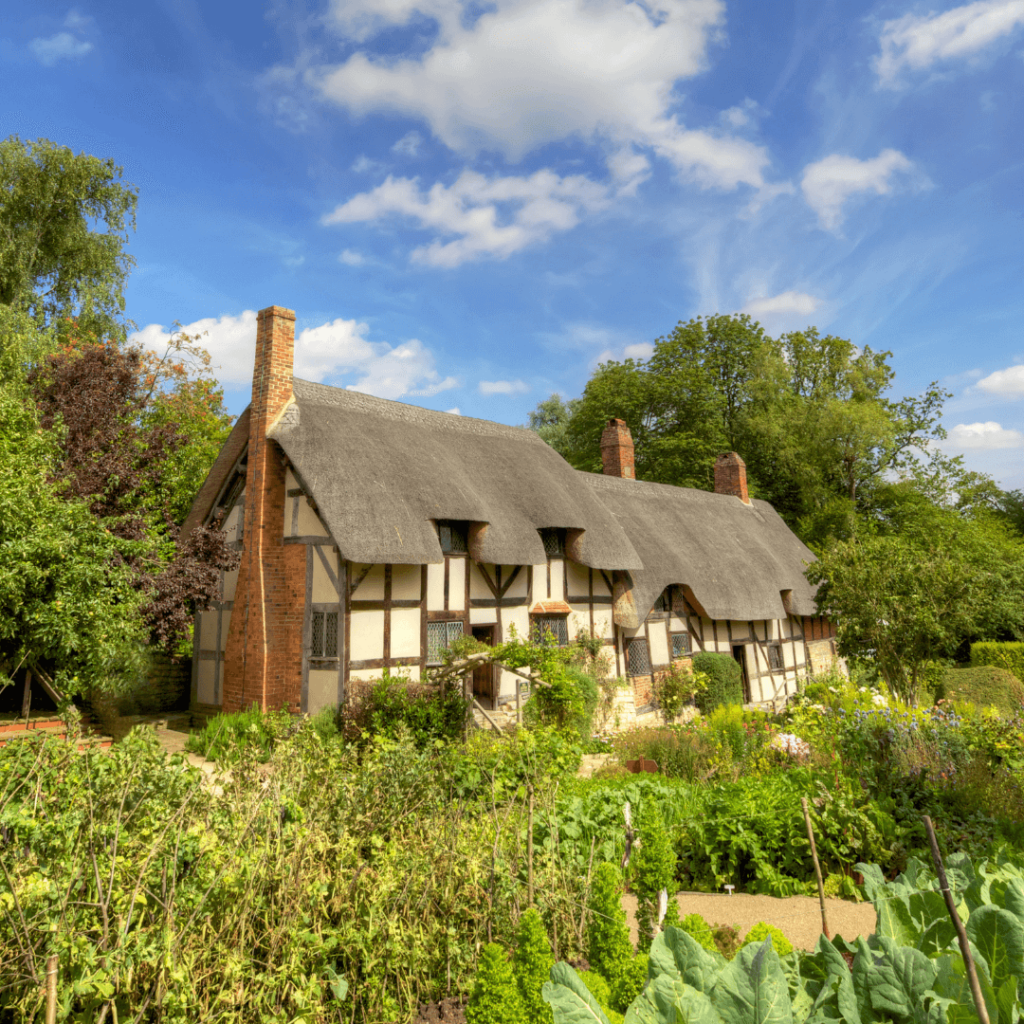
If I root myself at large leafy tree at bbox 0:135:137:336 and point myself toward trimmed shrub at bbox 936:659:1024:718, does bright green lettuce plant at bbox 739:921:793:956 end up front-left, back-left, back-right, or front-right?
front-right

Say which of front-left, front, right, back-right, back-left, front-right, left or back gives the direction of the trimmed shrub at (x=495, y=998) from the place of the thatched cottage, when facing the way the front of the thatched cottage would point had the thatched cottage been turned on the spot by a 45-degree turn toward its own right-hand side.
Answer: front

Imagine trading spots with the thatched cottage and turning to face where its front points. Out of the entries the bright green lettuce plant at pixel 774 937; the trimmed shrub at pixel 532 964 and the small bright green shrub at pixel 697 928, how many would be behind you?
0

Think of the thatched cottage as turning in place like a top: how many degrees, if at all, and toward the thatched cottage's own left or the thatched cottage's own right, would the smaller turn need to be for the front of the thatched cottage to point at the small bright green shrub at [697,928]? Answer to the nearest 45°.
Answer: approximately 45° to the thatched cottage's own right

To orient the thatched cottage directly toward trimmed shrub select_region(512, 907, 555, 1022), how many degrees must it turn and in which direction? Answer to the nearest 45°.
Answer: approximately 45° to its right

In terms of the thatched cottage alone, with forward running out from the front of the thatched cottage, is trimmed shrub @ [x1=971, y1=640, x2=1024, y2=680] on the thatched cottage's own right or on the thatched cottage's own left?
on the thatched cottage's own left

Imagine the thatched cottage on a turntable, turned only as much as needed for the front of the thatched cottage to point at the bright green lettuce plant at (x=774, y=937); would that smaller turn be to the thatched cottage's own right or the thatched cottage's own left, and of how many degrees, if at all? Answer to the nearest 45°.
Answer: approximately 45° to the thatched cottage's own right

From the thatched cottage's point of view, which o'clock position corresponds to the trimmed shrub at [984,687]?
The trimmed shrub is roughly at 10 o'clock from the thatched cottage.

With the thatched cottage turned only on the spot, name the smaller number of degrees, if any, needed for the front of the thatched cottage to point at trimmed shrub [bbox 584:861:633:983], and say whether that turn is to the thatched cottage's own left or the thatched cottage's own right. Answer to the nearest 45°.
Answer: approximately 45° to the thatched cottage's own right

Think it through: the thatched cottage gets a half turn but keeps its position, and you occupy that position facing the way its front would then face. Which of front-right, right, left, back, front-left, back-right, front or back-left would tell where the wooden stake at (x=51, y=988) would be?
back-left

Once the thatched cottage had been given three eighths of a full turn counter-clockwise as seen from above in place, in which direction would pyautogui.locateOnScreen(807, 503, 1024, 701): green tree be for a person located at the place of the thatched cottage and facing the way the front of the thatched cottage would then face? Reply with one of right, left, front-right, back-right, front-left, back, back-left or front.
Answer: right

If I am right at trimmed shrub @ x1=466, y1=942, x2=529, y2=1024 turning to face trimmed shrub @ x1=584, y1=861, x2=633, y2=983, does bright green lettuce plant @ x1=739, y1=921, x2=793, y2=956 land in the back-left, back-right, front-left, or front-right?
front-right

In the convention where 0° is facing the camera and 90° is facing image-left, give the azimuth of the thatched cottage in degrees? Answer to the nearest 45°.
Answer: approximately 315°
